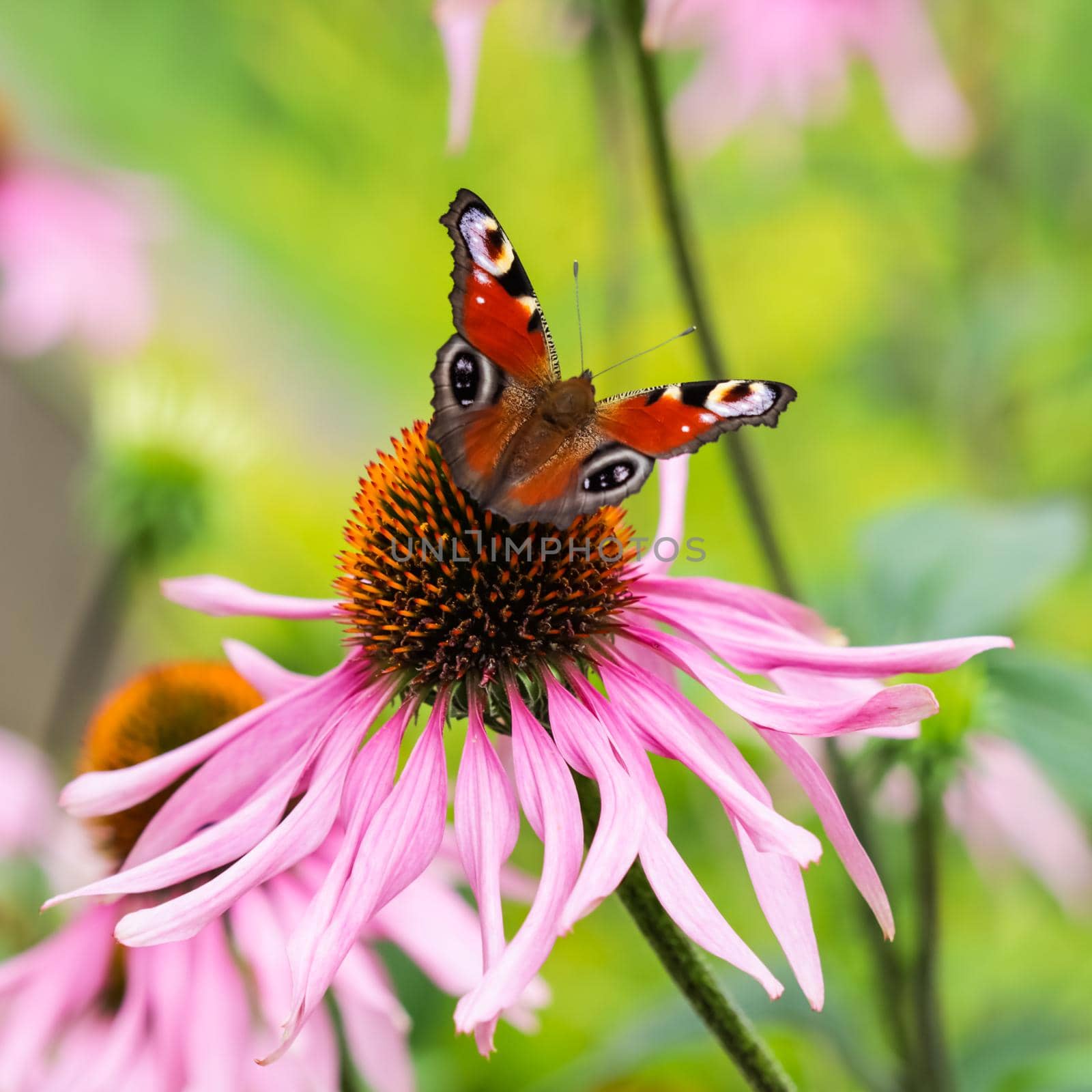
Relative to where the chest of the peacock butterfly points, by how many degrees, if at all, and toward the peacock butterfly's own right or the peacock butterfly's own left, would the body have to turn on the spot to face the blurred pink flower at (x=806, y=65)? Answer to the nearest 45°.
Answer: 0° — it already faces it

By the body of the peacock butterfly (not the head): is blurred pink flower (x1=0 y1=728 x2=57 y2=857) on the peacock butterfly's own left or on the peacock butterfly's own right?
on the peacock butterfly's own left

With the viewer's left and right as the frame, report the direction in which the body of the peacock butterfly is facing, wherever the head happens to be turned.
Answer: facing away from the viewer and to the right of the viewer
